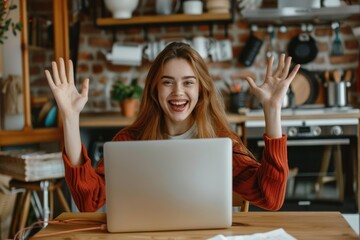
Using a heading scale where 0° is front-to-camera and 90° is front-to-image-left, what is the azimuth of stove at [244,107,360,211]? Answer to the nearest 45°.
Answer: approximately 0°

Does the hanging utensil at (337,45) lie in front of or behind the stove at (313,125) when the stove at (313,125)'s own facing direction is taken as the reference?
behind

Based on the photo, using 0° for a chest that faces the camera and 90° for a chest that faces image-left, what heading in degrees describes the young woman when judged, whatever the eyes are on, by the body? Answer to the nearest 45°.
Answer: approximately 0°

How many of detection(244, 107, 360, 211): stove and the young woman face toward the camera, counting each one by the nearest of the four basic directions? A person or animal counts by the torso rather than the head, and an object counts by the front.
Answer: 2

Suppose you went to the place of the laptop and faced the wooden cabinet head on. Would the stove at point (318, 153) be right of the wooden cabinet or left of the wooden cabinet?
right

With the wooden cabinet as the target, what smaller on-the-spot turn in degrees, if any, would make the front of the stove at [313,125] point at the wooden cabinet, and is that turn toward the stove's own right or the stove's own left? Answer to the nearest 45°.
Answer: approximately 90° to the stove's own right

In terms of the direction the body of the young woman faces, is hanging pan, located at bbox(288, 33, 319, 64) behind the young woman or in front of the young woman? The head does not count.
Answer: behind
